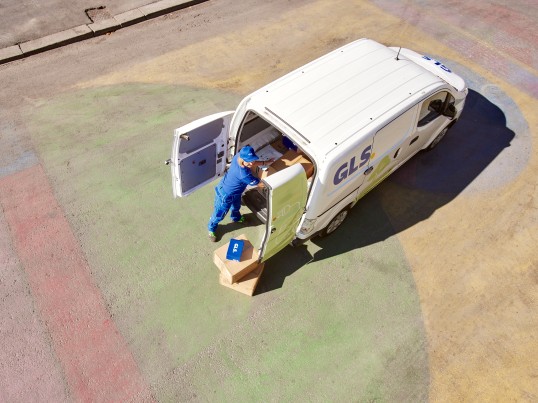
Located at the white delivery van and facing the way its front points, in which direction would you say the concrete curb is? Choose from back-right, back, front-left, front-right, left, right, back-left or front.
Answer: left

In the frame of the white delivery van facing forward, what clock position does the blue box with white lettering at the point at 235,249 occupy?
The blue box with white lettering is roughly at 6 o'clock from the white delivery van.

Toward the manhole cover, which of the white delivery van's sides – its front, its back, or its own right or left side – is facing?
left

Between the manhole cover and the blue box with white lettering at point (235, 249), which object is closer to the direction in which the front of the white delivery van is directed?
the manhole cover

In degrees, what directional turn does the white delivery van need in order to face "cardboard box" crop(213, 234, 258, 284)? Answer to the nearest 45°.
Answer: approximately 180°

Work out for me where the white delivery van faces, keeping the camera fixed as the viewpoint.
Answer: facing away from the viewer and to the right of the viewer
